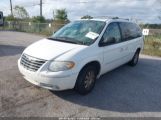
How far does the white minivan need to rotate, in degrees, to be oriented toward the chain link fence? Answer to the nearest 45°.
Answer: approximately 135° to its right

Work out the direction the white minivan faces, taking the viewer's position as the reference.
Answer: facing the viewer and to the left of the viewer
